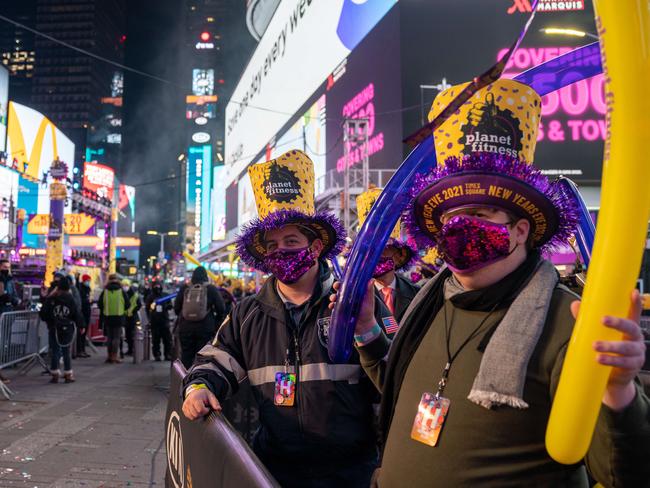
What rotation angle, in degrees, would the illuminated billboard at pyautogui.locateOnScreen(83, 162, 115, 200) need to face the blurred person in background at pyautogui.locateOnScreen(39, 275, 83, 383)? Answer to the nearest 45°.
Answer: approximately 45° to its right

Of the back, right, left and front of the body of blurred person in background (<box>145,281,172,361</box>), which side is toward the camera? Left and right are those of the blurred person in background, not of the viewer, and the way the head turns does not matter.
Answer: front

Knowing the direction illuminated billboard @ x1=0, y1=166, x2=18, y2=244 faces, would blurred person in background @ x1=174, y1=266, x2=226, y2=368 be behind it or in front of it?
in front

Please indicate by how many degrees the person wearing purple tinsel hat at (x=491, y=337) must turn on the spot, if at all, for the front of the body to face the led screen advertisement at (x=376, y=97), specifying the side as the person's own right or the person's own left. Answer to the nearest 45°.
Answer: approximately 135° to the person's own right

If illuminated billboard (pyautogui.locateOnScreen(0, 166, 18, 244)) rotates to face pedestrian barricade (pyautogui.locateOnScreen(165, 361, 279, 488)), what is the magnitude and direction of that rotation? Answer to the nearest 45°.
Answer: approximately 45° to its right

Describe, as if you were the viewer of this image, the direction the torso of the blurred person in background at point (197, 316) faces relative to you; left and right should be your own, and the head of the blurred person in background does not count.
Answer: facing away from the viewer

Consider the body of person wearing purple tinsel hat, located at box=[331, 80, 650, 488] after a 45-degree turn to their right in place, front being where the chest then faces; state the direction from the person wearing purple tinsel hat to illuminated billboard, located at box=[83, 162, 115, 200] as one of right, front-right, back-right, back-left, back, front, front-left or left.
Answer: front-right

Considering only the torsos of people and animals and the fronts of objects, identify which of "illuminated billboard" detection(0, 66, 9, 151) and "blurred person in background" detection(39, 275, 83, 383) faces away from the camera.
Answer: the blurred person in background

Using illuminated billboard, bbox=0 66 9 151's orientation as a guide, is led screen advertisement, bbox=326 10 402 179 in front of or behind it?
in front

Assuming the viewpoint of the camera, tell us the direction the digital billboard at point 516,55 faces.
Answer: facing the viewer

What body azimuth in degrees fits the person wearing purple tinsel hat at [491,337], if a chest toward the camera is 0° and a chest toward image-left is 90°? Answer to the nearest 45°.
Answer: approximately 45°

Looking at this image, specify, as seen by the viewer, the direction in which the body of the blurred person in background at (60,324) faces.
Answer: away from the camera

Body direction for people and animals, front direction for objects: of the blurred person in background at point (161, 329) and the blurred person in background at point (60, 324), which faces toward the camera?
the blurred person in background at point (161, 329)

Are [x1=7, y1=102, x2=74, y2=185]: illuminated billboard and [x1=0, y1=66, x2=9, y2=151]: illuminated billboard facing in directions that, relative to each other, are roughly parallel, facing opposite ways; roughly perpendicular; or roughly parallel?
roughly parallel

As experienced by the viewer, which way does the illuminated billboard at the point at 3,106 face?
facing the viewer and to the right of the viewer
